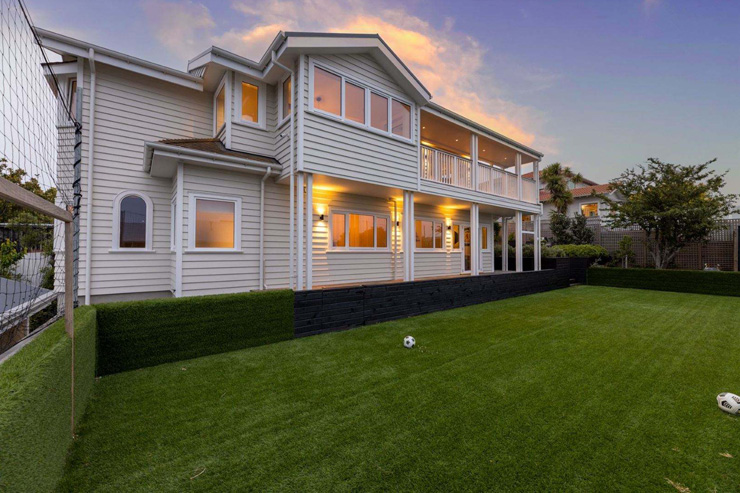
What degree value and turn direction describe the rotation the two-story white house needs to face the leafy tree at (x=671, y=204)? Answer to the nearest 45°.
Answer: approximately 45° to its left

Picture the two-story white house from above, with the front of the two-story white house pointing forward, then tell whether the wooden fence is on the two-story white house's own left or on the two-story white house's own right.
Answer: on the two-story white house's own left

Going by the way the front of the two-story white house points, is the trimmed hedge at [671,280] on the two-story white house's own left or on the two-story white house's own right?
on the two-story white house's own left

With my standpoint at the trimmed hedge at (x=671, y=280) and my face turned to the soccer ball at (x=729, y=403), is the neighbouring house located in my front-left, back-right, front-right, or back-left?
back-right

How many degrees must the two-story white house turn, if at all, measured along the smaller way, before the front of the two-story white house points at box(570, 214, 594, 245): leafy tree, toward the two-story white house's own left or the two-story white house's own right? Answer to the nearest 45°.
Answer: approximately 45° to the two-story white house's own left

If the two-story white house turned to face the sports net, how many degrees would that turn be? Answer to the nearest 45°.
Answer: approximately 45° to its right

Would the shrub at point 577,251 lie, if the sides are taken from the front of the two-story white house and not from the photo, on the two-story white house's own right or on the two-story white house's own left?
on the two-story white house's own left

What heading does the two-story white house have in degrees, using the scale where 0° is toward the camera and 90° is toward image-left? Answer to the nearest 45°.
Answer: approximately 315°

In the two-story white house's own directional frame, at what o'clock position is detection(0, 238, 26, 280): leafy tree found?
The leafy tree is roughly at 3 o'clock from the two-story white house.

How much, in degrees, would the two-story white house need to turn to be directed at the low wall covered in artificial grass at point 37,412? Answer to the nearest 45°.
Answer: approximately 45° to its right
